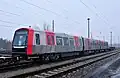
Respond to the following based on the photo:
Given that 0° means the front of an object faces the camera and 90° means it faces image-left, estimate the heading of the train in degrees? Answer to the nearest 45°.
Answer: approximately 45°
